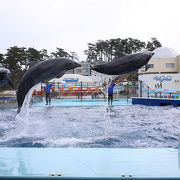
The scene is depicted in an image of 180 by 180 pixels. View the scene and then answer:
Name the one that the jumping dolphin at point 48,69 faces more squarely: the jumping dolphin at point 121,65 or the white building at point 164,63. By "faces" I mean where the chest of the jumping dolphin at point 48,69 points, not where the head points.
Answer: the jumping dolphin

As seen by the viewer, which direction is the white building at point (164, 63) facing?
toward the camera

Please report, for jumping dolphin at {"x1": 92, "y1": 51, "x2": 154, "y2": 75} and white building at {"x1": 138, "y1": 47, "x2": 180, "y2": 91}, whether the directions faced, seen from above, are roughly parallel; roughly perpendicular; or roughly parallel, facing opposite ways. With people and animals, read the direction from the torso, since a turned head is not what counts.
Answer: roughly perpendicular

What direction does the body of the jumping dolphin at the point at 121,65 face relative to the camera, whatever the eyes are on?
to the viewer's right

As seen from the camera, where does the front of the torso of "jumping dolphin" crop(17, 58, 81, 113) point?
to the viewer's right

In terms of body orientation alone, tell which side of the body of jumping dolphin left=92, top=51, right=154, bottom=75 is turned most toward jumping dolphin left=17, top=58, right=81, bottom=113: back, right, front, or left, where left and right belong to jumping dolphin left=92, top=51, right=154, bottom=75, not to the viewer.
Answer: back

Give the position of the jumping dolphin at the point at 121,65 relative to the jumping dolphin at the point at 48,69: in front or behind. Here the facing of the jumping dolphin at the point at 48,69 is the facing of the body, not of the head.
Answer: in front

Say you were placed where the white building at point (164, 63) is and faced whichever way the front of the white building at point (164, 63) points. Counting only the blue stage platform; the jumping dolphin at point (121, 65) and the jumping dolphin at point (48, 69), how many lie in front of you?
3
